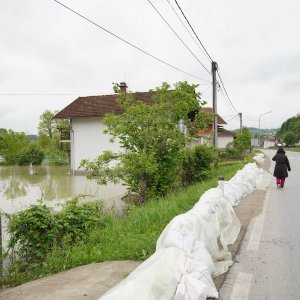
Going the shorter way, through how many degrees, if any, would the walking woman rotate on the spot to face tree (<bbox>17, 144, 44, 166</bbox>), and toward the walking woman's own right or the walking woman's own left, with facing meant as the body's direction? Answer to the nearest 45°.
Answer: approximately 45° to the walking woman's own left

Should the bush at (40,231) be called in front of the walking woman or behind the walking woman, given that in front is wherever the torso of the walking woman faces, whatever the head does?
behind

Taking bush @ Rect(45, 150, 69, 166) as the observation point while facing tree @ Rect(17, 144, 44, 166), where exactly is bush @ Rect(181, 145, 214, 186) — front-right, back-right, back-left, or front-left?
back-left

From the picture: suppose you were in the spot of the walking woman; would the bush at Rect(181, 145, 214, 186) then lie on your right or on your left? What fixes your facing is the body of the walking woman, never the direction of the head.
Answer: on your left

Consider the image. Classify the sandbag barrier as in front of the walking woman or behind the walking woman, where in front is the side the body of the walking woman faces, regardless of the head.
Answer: behind

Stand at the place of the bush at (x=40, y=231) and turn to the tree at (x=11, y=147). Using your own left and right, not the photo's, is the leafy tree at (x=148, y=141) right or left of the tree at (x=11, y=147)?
right

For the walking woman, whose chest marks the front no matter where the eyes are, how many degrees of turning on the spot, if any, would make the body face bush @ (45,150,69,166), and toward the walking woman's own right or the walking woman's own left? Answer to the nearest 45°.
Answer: approximately 45° to the walking woman's own left

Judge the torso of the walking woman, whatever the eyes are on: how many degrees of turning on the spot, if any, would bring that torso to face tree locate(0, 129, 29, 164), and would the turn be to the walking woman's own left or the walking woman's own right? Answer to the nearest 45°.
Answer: approximately 45° to the walking woman's own left

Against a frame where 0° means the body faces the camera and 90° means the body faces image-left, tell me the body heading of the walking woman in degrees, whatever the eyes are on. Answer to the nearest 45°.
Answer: approximately 180°

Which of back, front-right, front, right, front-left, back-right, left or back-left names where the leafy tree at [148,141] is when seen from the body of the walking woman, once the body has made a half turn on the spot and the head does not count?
front-right

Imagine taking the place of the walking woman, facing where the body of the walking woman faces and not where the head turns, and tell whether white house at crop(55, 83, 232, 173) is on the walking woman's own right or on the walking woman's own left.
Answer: on the walking woman's own left
